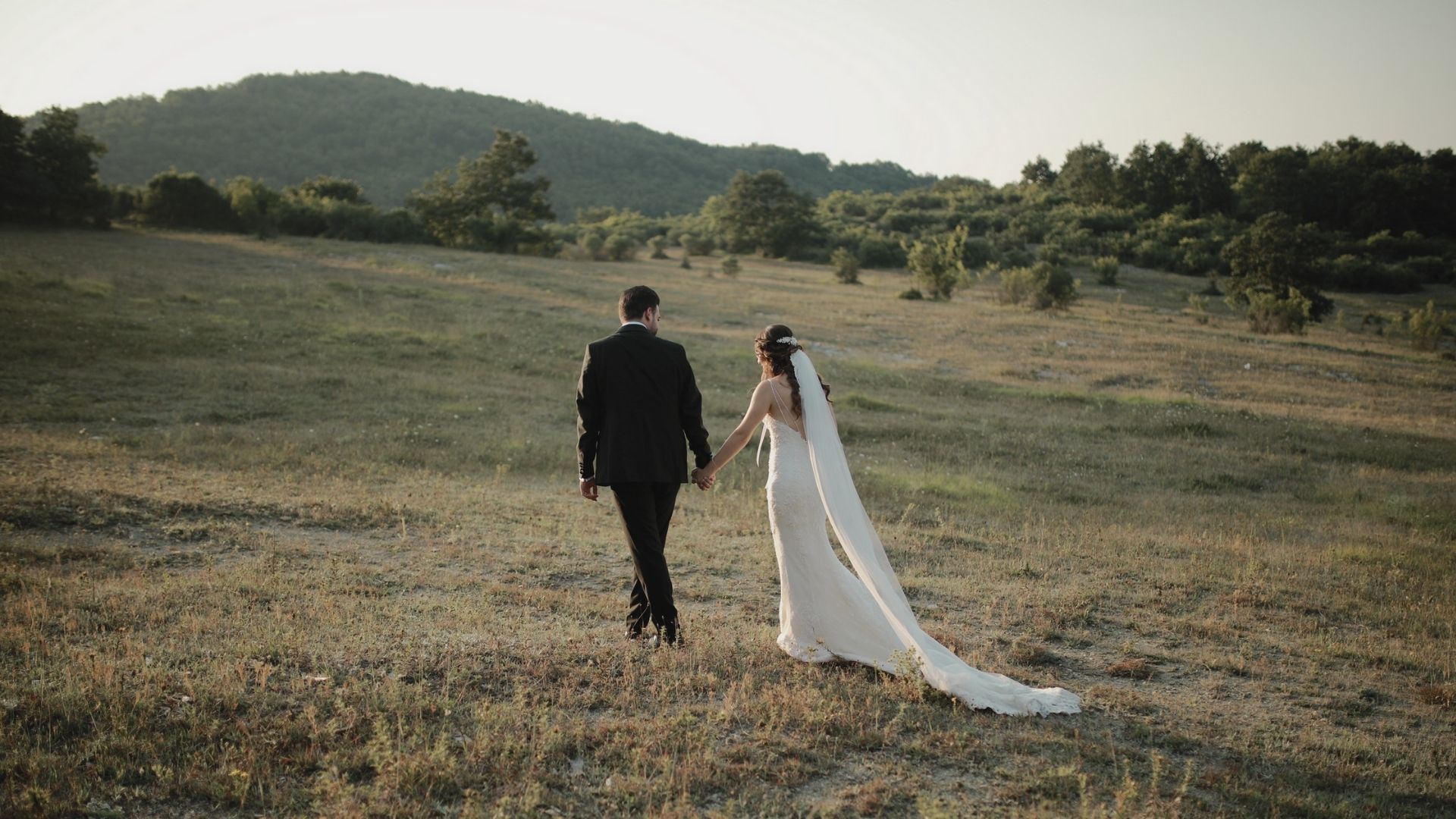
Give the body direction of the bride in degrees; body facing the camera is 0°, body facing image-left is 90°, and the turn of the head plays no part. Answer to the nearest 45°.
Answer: approximately 135°

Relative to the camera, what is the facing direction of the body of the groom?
away from the camera

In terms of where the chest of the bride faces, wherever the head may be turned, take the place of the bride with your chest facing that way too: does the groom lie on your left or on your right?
on your left

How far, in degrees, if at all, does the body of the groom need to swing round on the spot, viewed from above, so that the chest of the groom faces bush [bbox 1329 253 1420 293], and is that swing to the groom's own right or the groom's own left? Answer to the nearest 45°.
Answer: approximately 45° to the groom's own right

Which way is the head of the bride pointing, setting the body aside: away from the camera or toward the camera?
away from the camera

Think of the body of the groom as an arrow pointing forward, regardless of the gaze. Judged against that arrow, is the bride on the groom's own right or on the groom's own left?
on the groom's own right

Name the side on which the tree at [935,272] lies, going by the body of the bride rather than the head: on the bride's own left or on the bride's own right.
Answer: on the bride's own right

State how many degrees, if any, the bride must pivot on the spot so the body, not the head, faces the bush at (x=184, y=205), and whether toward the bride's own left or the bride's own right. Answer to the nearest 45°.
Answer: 0° — they already face it
